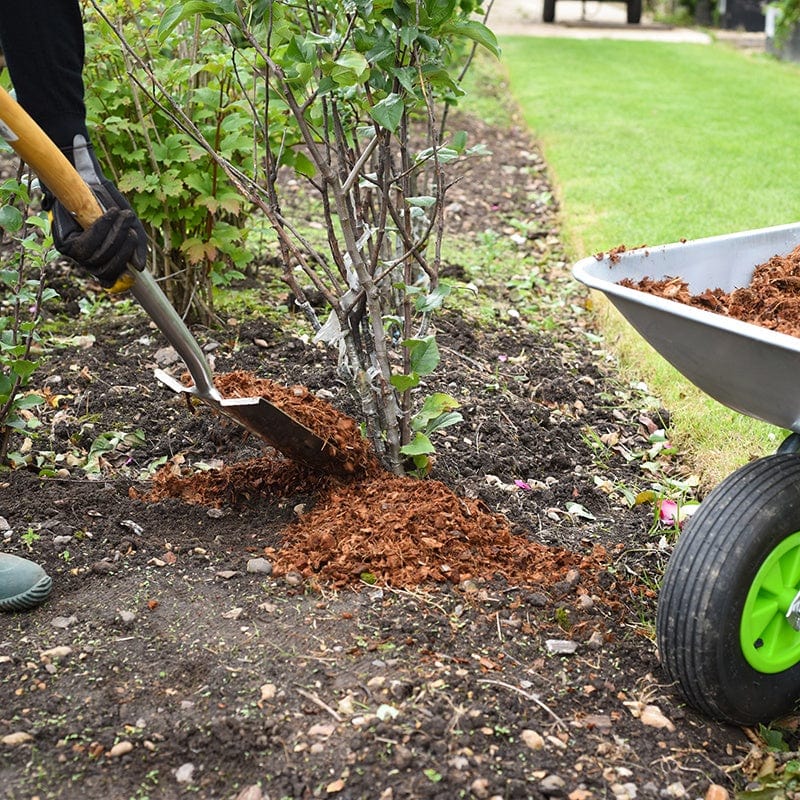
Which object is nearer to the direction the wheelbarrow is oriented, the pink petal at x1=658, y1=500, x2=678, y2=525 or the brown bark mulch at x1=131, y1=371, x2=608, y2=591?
the brown bark mulch

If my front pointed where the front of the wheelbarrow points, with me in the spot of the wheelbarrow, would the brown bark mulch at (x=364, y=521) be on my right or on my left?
on my right

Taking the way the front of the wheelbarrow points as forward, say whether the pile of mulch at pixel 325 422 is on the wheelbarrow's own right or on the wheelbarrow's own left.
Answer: on the wheelbarrow's own right

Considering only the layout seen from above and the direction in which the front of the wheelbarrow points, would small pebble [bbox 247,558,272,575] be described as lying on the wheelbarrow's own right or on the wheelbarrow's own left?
on the wheelbarrow's own right

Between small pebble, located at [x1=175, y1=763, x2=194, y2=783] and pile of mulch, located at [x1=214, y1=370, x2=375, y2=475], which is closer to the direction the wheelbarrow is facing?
the small pebble

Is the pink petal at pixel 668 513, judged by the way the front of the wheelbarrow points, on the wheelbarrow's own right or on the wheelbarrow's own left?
on the wheelbarrow's own right

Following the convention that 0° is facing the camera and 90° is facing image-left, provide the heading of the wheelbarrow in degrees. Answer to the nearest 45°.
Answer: approximately 45°

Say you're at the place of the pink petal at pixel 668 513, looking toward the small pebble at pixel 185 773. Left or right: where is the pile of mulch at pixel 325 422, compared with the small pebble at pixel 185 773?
right
